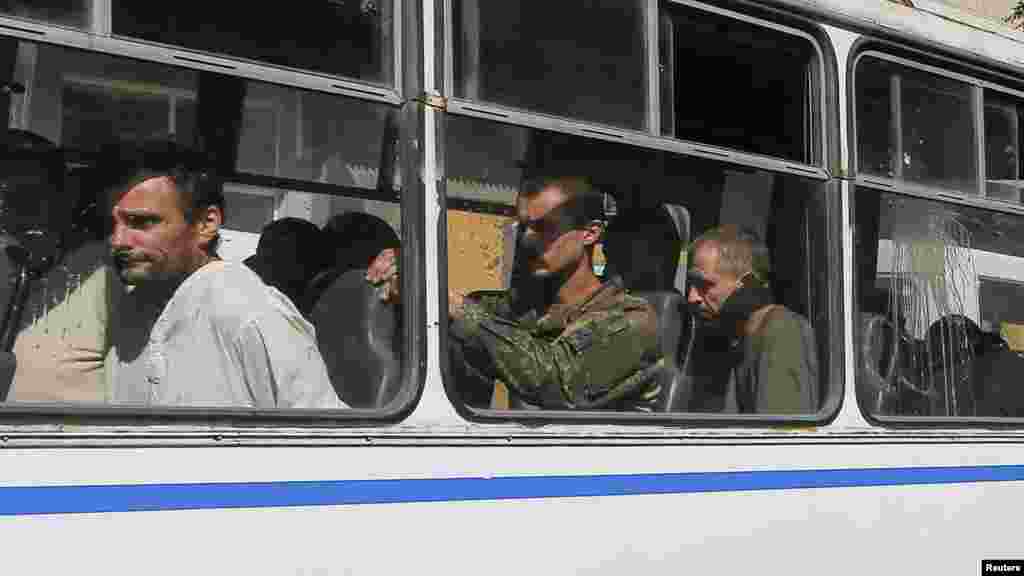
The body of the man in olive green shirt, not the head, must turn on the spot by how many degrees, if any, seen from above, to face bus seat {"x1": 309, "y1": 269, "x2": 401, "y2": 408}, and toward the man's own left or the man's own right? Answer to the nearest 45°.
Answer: approximately 45° to the man's own left

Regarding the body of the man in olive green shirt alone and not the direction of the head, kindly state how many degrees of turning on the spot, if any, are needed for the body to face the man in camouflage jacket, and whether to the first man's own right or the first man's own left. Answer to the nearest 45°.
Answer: approximately 45° to the first man's own left

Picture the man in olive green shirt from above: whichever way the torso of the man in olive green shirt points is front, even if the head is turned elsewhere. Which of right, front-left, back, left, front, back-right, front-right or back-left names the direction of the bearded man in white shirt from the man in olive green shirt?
front-left

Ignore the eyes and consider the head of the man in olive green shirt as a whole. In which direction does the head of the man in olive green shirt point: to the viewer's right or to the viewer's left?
to the viewer's left

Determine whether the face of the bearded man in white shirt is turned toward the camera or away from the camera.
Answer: toward the camera

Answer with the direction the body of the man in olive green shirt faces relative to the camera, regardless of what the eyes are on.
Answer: to the viewer's left
